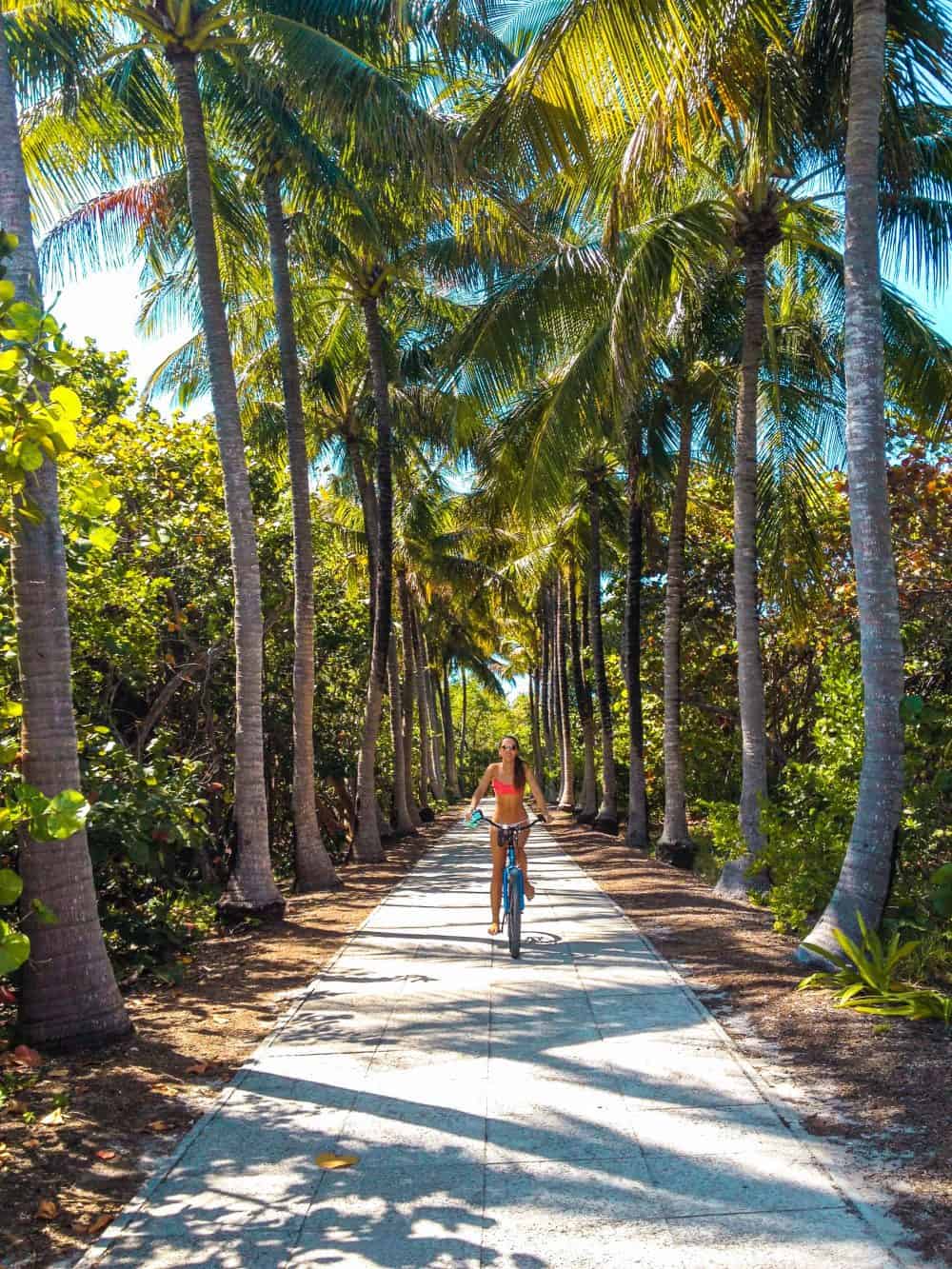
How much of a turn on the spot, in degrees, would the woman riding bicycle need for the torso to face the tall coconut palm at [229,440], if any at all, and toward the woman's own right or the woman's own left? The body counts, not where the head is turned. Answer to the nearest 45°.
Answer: approximately 135° to the woman's own right

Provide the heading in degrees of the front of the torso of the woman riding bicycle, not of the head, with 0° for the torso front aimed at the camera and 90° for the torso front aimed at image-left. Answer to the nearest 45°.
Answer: approximately 0°

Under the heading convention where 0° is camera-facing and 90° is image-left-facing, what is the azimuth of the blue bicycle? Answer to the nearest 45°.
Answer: approximately 0°

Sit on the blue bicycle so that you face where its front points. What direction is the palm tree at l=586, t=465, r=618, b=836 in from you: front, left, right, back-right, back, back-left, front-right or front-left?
back

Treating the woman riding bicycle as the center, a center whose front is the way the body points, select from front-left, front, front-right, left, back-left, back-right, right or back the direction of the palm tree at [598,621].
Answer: back

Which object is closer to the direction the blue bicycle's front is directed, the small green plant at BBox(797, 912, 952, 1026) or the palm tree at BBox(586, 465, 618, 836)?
the small green plant
